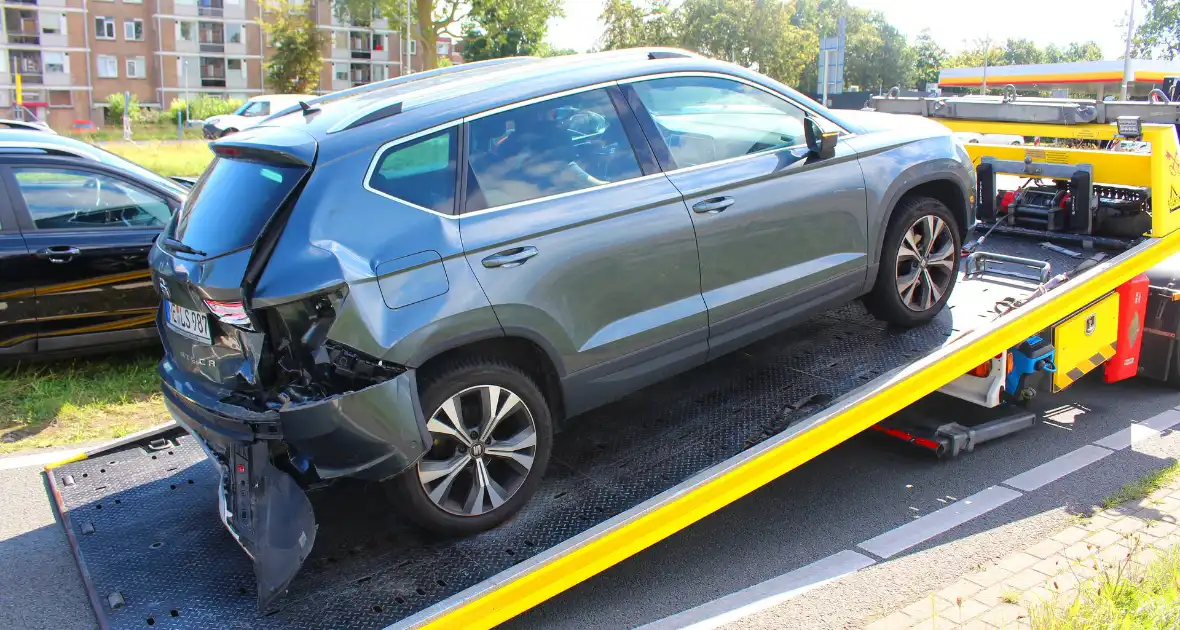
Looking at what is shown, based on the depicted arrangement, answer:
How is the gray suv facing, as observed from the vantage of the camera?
facing away from the viewer and to the right of the viewer

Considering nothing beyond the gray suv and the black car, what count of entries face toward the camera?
0

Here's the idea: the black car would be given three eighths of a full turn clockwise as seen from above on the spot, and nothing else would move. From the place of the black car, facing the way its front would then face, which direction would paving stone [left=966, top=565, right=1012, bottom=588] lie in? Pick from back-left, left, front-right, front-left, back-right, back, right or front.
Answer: left

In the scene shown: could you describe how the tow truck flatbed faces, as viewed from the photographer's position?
facing away from the viewer and to the right of the viewer

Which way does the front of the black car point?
to the viewer's right

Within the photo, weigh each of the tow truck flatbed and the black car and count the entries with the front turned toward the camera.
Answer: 0

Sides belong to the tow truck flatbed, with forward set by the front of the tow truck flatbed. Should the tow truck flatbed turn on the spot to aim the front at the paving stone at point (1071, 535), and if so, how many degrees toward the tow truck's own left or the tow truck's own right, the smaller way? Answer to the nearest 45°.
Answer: approximately 45° to the tow truck's own right
